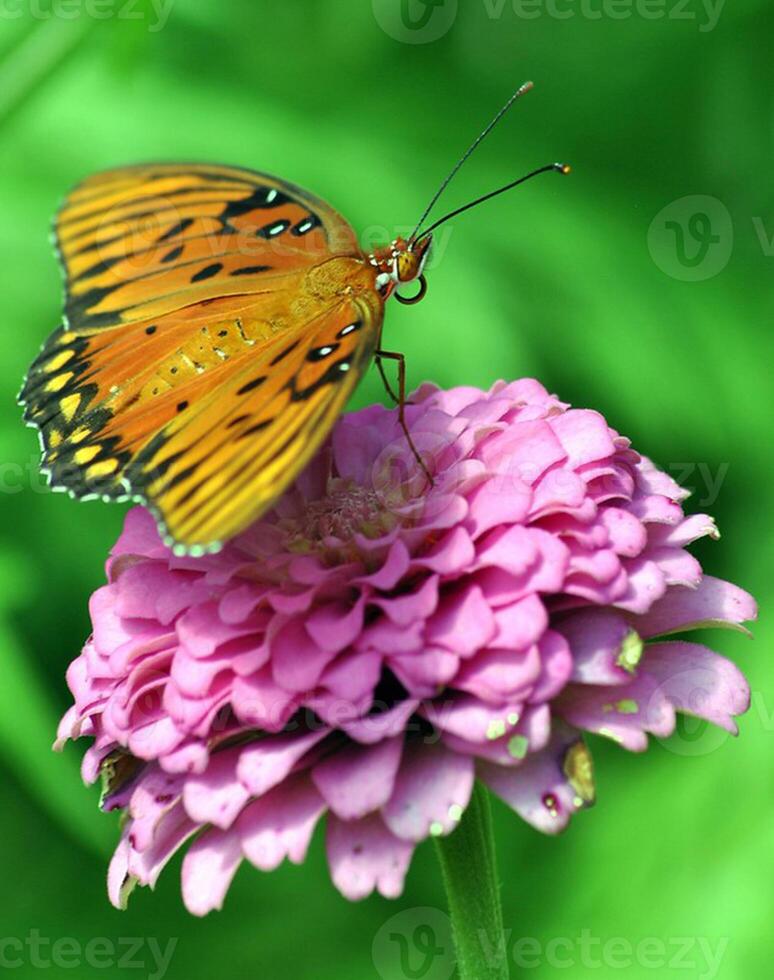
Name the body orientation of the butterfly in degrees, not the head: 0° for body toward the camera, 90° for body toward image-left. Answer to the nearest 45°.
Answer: approximately 270°
